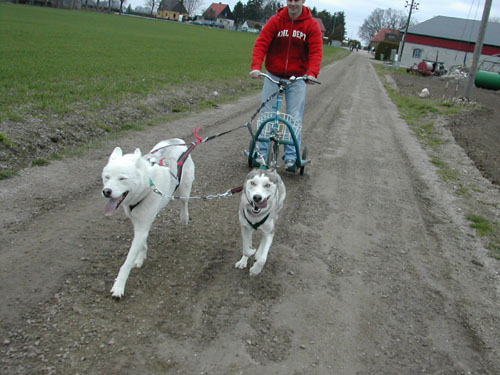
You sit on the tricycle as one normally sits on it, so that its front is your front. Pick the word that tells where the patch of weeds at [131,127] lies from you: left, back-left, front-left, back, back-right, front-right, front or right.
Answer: back-right

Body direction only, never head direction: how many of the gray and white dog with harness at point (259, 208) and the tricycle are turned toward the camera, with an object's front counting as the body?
2

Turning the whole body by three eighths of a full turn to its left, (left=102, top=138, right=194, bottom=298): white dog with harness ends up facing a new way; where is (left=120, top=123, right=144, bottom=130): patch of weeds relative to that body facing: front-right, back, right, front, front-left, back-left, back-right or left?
left

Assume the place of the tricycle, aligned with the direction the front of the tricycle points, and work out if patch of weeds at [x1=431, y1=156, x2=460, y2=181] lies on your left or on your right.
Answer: on your left

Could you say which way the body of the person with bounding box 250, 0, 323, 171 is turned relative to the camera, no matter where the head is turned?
toward the camera

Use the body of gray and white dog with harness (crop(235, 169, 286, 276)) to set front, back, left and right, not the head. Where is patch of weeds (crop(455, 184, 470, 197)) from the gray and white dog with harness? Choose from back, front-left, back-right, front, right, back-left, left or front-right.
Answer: back-left

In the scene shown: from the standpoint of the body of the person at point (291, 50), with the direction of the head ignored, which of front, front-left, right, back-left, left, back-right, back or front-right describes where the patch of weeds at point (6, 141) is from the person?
right

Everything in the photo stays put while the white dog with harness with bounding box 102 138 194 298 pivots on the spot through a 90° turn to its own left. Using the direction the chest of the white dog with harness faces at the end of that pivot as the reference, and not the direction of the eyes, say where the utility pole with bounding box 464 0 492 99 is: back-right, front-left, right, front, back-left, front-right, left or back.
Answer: left

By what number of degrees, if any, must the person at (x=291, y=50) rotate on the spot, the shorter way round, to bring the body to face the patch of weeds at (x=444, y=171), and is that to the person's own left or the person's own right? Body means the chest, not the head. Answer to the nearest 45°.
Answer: approximately 135° to the person's own left

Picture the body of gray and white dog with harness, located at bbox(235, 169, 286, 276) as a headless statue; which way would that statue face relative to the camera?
toward the camera

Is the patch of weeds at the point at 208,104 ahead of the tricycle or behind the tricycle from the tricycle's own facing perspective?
behind

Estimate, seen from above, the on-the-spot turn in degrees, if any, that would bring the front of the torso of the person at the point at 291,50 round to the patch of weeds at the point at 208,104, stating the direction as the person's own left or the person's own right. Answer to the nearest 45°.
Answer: approximately 180°
